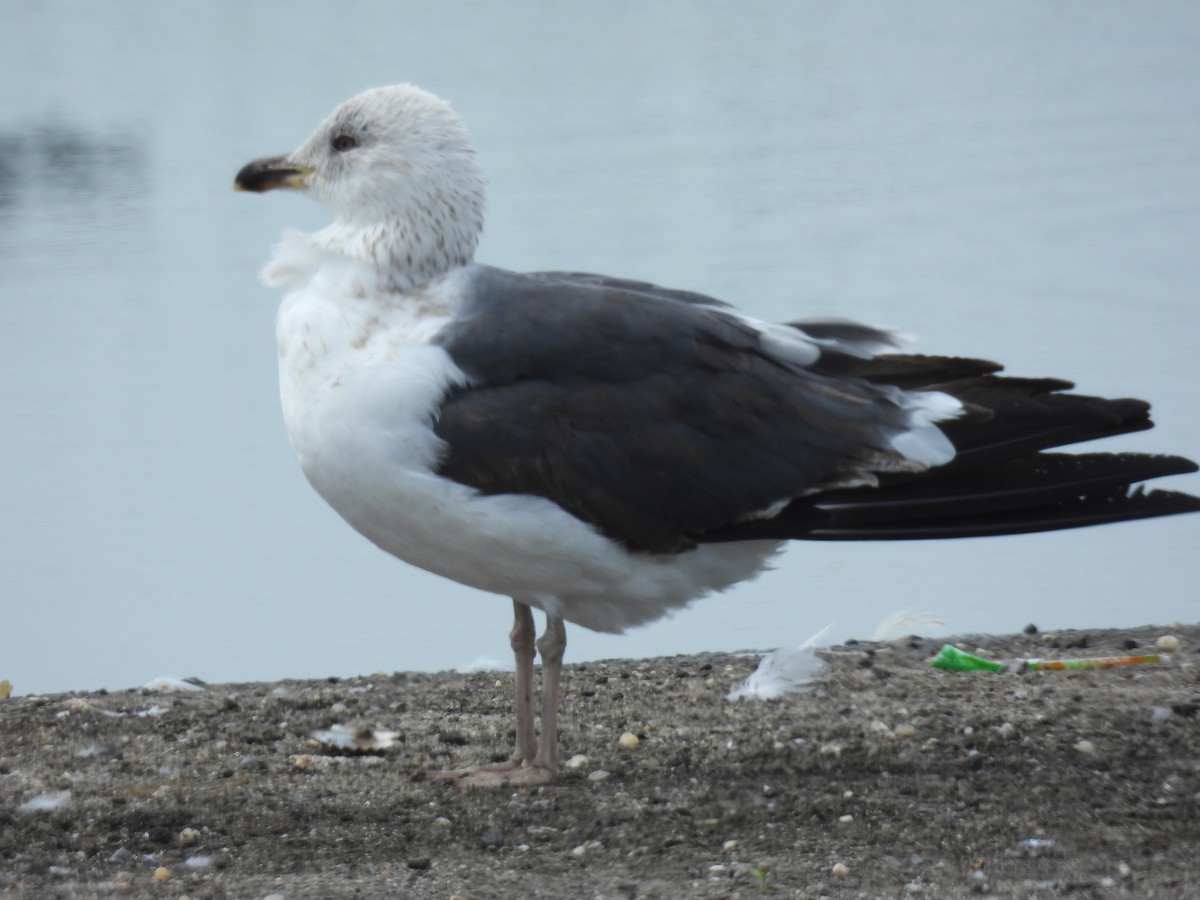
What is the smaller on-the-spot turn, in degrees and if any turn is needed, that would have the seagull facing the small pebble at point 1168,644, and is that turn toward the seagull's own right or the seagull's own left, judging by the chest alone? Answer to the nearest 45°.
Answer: approximately 135° to the seagull's own right

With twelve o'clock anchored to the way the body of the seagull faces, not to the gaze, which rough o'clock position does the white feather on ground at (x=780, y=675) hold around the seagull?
The white feather on ground is roughly at 4 o'clock from the seagull.

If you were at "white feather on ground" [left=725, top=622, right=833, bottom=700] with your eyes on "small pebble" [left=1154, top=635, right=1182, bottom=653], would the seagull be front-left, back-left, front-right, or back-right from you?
back-right

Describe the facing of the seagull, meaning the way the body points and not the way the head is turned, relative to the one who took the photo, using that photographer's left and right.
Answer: facing to the left of the viewer

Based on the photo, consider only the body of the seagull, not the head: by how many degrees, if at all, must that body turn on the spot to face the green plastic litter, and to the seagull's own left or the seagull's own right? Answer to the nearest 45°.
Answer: approximately 135° to the seagull's own right
